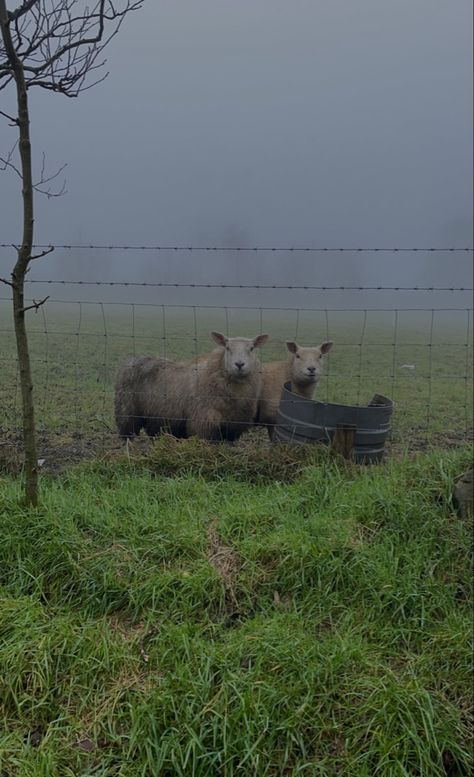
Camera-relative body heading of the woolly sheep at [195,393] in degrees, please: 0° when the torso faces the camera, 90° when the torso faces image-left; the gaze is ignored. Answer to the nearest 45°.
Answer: approximately 315°

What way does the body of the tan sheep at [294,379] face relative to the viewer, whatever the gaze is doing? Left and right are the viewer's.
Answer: facing the viewer and to the right of the viewer

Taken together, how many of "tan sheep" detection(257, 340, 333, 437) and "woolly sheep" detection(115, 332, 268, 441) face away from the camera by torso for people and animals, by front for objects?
0

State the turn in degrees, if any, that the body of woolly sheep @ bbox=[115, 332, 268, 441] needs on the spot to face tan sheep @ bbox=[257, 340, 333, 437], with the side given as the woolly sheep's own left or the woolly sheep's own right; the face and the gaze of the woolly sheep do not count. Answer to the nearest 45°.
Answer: approximately 45° to the woolly sheep's own left

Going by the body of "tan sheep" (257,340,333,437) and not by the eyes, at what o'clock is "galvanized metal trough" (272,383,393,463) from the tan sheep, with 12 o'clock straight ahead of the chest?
The galvanized metal trough is roughly at 1 o'clock from the tan sheep.

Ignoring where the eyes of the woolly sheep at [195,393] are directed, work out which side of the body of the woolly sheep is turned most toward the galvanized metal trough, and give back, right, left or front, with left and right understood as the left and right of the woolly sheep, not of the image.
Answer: front

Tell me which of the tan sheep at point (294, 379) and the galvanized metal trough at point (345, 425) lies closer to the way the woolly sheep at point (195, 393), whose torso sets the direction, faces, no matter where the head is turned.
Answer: the galvanized metal trough

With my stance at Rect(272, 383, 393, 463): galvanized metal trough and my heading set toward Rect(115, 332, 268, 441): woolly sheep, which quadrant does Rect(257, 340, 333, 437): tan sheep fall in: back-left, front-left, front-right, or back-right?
front-right

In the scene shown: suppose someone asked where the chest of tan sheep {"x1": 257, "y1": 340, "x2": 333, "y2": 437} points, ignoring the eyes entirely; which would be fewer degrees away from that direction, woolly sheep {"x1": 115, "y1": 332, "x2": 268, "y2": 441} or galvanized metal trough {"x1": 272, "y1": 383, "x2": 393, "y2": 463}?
the galvanized metal trough
